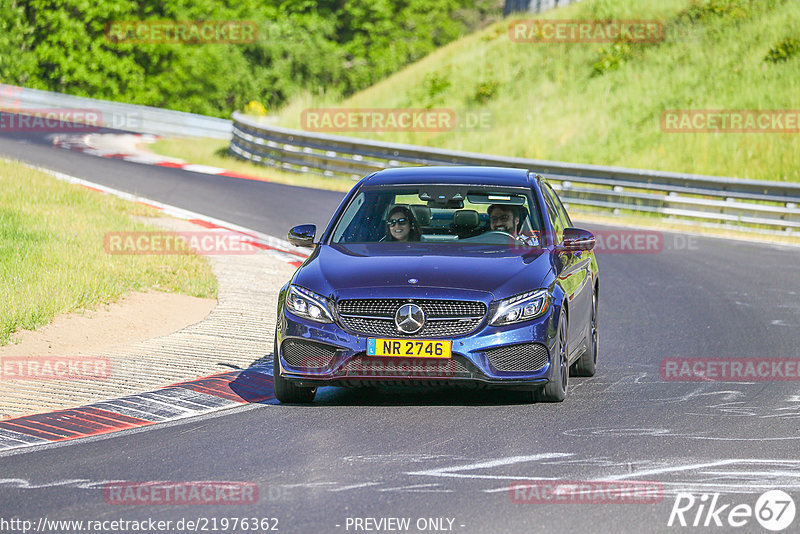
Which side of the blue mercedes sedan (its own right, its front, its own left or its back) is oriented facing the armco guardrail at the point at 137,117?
back

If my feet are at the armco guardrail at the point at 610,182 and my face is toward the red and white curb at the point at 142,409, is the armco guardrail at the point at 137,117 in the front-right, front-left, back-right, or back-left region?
back-right

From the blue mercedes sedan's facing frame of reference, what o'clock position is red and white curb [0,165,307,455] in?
The red and white curb is roughly at 3 o'clock from the blue mercedes sedan.

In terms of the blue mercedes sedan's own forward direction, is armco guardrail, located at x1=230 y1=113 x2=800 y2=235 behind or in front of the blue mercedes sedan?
behind

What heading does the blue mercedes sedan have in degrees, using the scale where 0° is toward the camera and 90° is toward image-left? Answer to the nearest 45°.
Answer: approximately 0°
